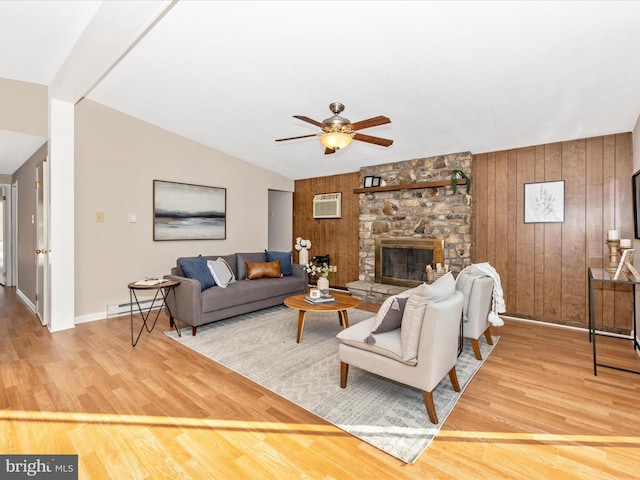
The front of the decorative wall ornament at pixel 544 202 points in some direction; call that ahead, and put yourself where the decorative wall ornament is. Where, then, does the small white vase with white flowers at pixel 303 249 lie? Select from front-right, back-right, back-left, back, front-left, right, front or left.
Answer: right

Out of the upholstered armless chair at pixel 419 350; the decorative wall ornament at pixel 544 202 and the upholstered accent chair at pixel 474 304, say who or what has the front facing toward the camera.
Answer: the decorative wall ornament

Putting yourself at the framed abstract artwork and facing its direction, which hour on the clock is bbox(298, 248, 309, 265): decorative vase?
The decorative vase is roughly at 10 o'clock from the framed abstract artwork.

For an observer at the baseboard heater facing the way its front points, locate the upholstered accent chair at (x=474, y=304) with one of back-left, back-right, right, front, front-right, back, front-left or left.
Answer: front

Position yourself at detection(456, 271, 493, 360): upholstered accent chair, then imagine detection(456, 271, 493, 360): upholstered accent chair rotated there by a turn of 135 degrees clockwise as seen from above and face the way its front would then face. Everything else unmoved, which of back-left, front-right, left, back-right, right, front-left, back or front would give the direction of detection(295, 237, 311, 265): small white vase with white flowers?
back-left

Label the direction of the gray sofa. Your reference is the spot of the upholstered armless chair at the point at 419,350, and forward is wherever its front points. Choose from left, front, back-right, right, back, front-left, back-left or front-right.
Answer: front

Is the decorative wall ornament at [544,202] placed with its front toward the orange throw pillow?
no

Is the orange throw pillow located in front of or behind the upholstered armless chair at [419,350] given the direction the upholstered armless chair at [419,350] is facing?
in front

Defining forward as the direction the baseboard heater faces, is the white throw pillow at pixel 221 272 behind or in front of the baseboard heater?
in front

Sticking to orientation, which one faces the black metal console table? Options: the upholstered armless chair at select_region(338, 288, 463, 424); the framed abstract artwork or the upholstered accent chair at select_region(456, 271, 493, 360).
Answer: the framed abstract artwork

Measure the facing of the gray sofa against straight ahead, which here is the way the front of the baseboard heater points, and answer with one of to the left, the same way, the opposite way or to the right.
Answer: the same way

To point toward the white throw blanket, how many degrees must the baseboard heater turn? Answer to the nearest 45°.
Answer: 0° — it already faces it

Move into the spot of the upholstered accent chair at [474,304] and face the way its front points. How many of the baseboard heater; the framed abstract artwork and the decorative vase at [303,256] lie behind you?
0

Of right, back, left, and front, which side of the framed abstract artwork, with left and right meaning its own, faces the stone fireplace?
front

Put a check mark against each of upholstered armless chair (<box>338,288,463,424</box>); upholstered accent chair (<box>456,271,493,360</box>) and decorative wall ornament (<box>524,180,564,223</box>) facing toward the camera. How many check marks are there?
1

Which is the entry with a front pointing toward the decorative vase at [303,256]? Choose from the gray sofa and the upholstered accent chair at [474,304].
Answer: the upholstered accent chair

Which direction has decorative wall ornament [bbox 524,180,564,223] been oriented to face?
toward the camera
